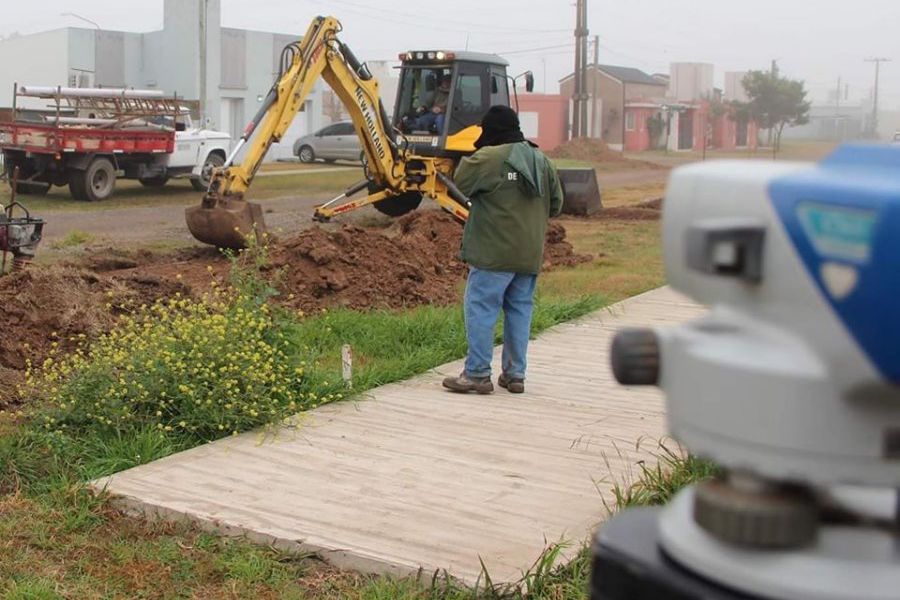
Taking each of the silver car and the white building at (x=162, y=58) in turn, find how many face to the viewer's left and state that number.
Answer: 1

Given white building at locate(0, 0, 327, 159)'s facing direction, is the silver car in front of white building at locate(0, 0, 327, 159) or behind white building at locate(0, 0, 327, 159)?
in front

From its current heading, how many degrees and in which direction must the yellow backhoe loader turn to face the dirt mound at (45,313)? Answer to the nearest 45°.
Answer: approximately 135° to its right

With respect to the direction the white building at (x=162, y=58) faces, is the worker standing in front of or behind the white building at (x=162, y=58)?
in front

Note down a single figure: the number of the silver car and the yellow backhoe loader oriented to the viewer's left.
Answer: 1

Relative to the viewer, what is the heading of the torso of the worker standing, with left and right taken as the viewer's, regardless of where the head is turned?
facing away from the viewer and to the left of the viewer

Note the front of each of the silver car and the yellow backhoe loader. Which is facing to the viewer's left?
the silver car

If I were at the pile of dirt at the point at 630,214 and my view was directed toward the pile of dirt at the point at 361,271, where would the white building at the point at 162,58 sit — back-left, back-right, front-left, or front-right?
back-right

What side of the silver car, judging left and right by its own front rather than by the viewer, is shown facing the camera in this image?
left

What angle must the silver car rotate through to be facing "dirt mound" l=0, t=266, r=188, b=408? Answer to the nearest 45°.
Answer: approximately 90° to its left

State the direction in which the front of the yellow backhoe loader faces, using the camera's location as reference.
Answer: facing away from the viewer and to the right of the viewer

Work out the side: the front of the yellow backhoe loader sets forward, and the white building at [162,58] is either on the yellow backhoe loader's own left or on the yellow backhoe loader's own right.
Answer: on the yellow backhoe loader's own left

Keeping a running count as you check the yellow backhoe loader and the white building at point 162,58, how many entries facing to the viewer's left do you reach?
0

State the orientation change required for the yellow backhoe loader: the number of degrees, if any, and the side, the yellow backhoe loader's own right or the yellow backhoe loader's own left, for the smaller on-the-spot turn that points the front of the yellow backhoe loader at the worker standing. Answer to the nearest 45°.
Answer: approximately 135° to the yellow backhoe loader's own right

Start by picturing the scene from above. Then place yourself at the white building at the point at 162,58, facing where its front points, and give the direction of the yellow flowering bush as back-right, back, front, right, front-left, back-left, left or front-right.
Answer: front-right
